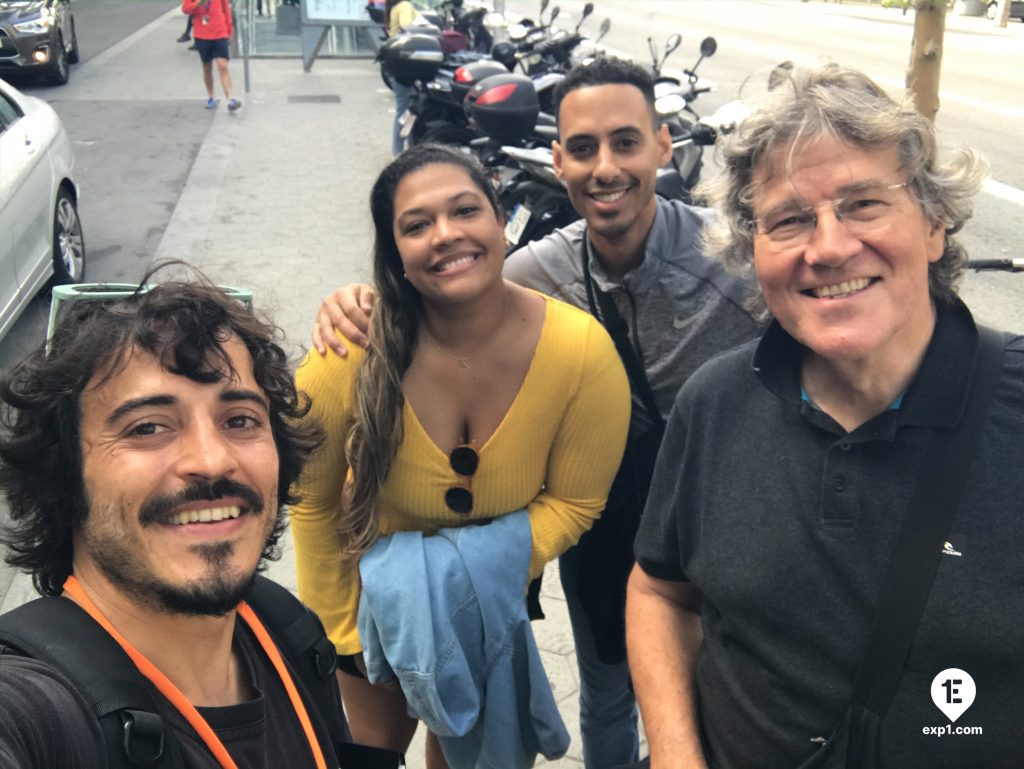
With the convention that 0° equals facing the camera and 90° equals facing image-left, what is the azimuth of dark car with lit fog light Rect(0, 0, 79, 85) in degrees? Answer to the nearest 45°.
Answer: approximately 45°

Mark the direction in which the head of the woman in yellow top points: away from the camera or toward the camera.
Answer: toward the camera

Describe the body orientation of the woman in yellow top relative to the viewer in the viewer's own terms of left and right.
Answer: facing the viewer

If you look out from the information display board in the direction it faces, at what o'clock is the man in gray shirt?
The man in gray shirt is roughly at 12 o'clock from the information display board.

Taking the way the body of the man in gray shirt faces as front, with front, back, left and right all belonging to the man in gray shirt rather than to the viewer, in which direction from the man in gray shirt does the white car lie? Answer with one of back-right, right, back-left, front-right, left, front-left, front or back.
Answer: back-right

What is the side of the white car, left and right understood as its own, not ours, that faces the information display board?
back

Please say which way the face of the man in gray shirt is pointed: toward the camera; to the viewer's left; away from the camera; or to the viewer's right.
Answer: toward the camera

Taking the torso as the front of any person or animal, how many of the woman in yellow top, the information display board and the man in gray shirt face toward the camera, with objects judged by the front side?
3

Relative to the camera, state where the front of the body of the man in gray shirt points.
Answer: toward the camera

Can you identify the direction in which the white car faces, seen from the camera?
facing the viewer and to the left of the viewer

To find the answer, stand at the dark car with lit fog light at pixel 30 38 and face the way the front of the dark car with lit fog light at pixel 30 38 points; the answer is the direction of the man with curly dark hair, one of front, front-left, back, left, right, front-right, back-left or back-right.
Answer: front-left

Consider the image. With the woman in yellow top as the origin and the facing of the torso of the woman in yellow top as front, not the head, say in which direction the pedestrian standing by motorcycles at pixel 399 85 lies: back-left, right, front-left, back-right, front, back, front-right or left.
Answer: back
